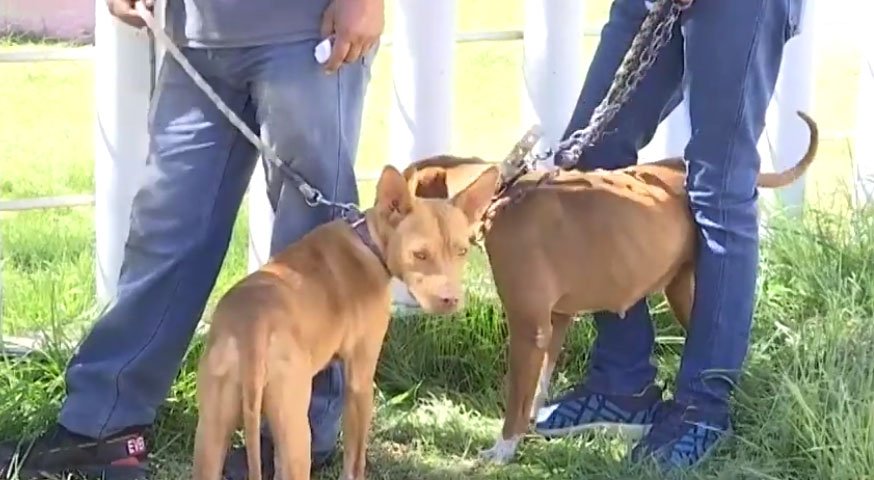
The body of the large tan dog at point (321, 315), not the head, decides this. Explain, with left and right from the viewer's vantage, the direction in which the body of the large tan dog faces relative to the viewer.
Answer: facing away from the viewer and to the right of the viewer

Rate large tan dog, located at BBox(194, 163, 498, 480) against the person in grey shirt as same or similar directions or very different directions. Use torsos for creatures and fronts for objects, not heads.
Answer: very different directions

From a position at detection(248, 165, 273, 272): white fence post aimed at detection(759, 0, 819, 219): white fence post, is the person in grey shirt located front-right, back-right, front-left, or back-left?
back-right

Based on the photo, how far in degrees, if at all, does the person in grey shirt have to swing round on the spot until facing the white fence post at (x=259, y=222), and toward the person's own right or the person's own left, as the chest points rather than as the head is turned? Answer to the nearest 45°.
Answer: approximately 135° to the person's own right

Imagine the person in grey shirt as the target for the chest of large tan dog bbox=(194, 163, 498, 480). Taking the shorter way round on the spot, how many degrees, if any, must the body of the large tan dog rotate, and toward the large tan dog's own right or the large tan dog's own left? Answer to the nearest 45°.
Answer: approximately 90° to the large tan dog's own left

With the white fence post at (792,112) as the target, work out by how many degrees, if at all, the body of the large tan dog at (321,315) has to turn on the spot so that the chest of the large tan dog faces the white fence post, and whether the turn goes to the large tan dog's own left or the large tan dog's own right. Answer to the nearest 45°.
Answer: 0° — it already faces it

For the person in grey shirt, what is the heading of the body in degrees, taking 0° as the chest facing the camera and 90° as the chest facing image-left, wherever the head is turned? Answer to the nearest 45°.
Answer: approximately 45°

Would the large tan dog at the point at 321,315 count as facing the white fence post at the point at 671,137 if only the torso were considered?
yes

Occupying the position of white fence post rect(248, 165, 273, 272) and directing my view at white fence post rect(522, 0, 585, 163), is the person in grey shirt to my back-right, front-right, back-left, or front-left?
back-right

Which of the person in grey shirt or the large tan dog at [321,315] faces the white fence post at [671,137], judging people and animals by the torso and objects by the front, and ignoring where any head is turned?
the large tan dog
